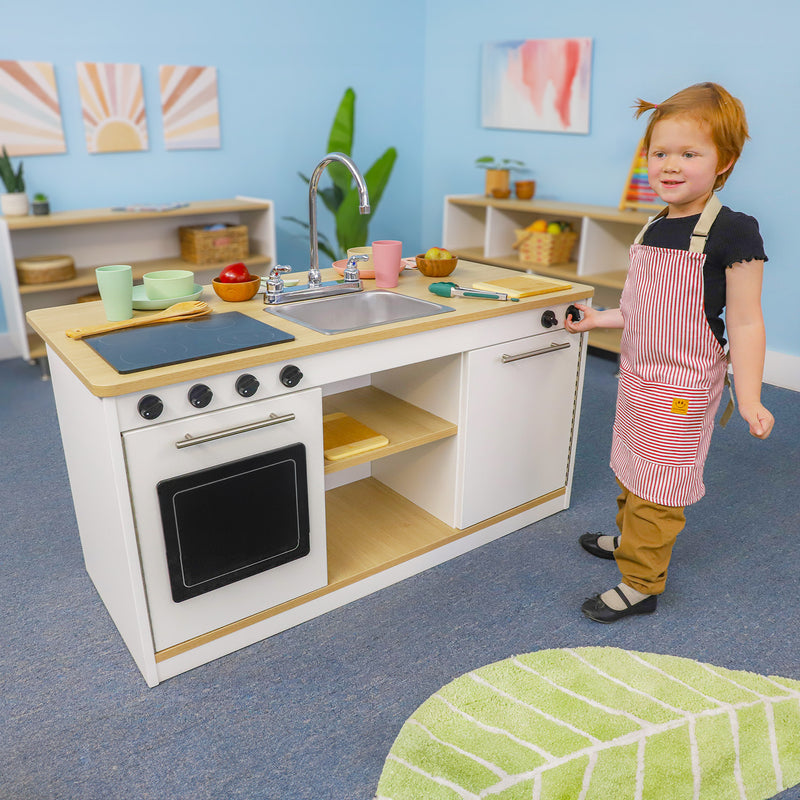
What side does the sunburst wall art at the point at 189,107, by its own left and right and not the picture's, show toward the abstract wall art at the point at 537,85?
left

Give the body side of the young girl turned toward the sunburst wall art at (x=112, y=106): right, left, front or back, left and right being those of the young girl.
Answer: right

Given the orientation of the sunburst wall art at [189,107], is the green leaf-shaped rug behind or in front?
in front

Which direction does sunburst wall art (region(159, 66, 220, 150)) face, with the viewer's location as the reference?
facing the viewer

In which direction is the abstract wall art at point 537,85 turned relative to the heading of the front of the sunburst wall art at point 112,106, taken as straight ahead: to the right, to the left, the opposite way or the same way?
to the right

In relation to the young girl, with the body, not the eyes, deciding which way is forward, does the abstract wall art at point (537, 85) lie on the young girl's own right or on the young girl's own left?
on the young girl's own right

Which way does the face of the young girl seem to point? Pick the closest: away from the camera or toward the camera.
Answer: toward the camera

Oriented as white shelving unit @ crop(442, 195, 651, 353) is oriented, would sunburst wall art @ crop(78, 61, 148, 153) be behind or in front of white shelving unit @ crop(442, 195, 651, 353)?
in front

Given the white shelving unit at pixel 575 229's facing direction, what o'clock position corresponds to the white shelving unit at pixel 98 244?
the white shelving unit at pixel 98 244 is roughly at 1 o'clock from the white shelving unit at pixel 575 229.

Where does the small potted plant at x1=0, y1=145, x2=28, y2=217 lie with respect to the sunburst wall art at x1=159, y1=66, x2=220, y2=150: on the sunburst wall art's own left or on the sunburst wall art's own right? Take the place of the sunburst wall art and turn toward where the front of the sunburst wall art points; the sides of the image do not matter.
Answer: on the sunburst wall art's own right

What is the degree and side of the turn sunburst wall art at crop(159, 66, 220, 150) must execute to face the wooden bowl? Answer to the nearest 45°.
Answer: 0° — it already faces it

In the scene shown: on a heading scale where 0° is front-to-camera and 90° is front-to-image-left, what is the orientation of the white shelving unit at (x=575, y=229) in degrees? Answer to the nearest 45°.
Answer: approximately 45°

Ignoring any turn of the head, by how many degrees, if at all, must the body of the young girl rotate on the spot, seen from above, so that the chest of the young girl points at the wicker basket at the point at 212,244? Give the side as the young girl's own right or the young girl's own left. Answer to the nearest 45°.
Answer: approximately 90° to the young girl's own right

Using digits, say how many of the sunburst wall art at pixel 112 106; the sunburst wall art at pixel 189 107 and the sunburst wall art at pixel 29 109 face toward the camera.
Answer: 3

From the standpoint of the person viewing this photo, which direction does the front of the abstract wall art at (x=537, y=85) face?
facing the viewer and to the left of the viewer

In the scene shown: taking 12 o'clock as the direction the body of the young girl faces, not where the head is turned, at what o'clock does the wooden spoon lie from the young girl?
The wooden spoon is roughly at 1 o'clock from the young girl.
